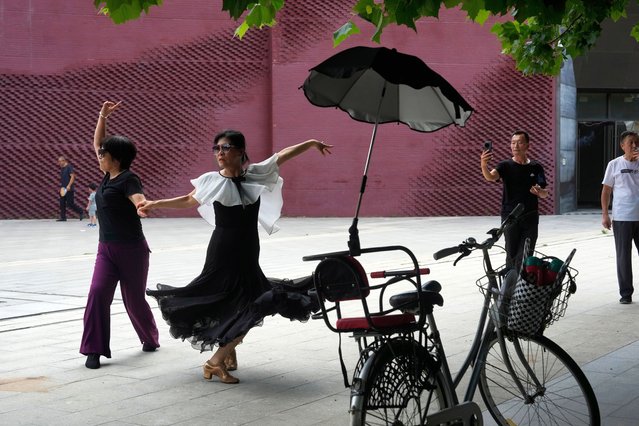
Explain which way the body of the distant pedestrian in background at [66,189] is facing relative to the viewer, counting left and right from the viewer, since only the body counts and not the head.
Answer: facing to the left of the viewer

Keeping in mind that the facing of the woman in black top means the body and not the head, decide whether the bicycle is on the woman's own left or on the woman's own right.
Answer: on the woman's own left

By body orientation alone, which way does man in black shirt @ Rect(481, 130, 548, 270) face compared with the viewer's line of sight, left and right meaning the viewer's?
facing the viewer

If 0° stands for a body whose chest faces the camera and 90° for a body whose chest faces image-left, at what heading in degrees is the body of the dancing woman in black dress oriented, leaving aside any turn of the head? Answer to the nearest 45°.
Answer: approximately 0°

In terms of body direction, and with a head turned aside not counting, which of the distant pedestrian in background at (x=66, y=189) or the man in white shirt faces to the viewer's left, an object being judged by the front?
the distant pedestrian in background

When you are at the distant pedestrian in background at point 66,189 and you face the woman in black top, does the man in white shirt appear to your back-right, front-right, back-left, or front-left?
front-left

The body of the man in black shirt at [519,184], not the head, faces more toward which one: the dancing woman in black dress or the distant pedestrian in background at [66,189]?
the dancing woman in black dress

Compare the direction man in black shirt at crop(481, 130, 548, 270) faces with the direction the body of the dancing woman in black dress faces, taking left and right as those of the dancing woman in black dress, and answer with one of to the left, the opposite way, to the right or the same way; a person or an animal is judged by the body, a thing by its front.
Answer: the same way

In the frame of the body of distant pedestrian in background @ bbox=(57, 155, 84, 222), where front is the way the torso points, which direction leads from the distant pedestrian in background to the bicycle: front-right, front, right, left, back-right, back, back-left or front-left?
left

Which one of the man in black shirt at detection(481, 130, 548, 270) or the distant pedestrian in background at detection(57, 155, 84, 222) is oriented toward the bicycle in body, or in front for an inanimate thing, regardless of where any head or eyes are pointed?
the man in black shirt

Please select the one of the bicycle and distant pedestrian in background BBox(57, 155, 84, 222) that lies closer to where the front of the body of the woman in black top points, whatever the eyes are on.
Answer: the bicycle

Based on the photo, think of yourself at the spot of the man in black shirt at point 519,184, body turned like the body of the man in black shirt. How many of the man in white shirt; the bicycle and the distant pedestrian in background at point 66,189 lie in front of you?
1

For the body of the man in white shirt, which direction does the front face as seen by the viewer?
toward the camera
